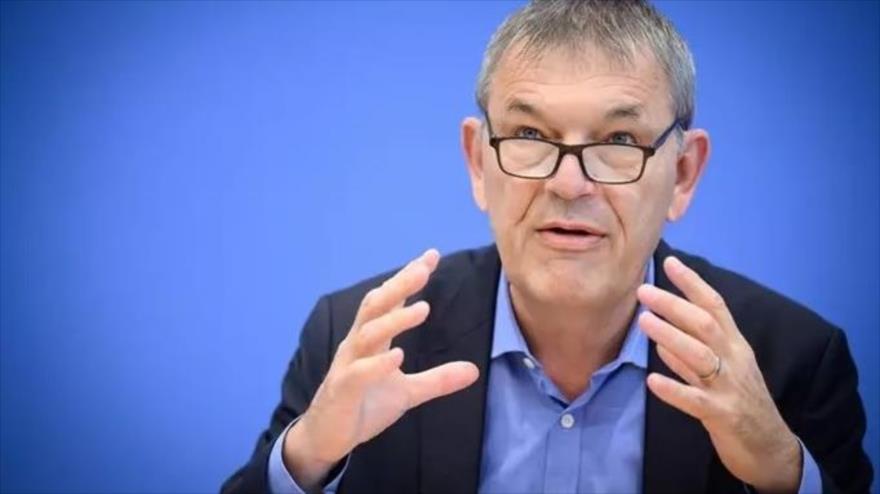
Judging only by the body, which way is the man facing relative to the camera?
toward the camera
